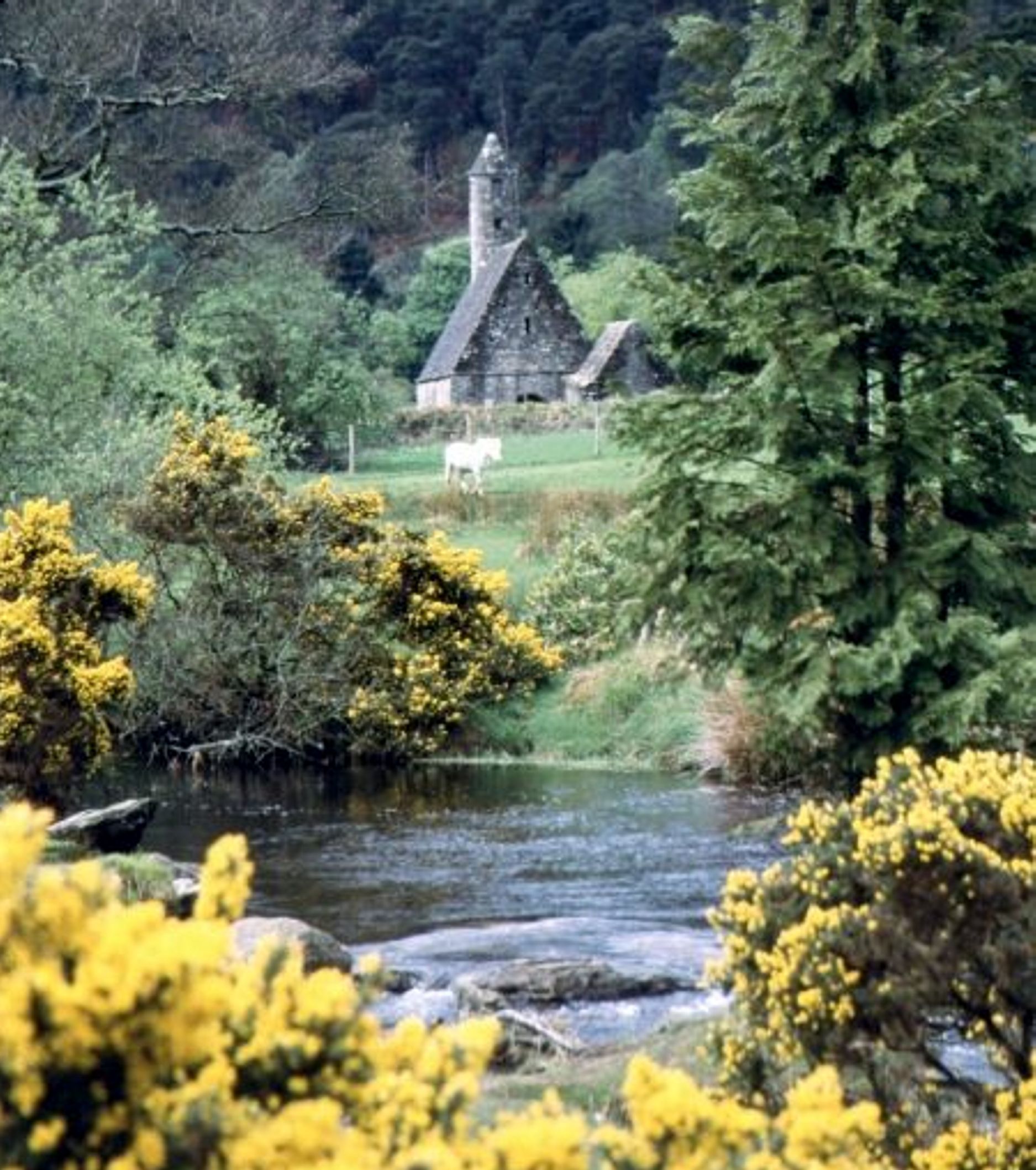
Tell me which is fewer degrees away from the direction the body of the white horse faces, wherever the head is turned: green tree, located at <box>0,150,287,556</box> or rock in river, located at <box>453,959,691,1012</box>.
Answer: the rock in river

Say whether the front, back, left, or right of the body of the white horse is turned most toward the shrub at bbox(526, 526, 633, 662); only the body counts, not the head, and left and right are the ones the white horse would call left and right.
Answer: right

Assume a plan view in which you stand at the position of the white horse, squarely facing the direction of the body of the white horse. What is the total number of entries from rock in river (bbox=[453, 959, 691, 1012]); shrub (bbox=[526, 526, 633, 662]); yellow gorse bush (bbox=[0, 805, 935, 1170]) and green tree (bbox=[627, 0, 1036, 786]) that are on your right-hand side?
4

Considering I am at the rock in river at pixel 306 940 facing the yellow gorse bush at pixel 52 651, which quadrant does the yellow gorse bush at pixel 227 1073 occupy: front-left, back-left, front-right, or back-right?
back-left

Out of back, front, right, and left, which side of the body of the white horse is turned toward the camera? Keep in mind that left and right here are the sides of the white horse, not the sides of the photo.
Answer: right

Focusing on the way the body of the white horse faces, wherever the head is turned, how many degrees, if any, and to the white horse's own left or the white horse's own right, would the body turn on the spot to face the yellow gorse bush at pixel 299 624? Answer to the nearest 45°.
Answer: approximately 90° to the white horse's own right

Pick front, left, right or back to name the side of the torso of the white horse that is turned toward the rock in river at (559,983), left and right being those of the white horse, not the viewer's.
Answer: right

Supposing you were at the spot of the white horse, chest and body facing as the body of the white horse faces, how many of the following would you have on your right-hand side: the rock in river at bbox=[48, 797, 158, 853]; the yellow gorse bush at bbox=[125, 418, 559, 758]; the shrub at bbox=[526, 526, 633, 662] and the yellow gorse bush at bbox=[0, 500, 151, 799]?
4

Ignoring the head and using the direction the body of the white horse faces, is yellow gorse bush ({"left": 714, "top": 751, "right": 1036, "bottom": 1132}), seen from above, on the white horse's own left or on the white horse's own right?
on the white horse's own right

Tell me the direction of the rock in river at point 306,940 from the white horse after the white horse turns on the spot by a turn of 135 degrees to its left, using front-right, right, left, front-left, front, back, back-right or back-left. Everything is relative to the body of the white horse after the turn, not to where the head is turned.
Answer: back-left
